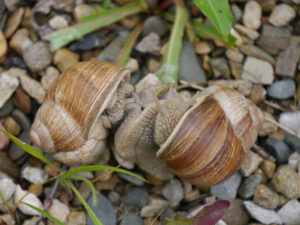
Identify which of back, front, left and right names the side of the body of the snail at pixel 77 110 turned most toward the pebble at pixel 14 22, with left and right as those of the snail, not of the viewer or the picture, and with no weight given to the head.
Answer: left

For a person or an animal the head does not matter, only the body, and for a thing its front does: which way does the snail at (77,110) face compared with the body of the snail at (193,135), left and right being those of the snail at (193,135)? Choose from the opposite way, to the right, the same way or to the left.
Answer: the opposite way

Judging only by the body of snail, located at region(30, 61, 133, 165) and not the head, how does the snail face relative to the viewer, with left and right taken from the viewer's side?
facing to the right of the viewer

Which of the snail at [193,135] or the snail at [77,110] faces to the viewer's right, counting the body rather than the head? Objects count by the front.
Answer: the snail at [77,110]

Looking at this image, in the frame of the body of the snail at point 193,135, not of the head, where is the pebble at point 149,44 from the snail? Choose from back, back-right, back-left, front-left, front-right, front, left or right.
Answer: right

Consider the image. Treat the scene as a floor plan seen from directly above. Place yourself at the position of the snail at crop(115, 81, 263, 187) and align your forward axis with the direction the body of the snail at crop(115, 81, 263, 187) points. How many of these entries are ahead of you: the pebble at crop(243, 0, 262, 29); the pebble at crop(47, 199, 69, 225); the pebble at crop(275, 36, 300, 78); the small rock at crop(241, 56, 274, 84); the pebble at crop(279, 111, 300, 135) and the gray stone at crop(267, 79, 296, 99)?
1

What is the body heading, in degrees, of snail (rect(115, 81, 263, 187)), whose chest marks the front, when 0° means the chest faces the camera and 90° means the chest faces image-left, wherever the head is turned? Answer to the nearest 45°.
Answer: approximately 90°

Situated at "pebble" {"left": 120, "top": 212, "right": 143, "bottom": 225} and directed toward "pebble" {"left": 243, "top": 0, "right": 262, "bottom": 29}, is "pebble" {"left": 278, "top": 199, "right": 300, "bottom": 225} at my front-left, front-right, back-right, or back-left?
front-right

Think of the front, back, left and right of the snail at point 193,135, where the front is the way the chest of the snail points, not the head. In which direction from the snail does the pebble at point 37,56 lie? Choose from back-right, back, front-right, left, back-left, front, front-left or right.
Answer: front-right
